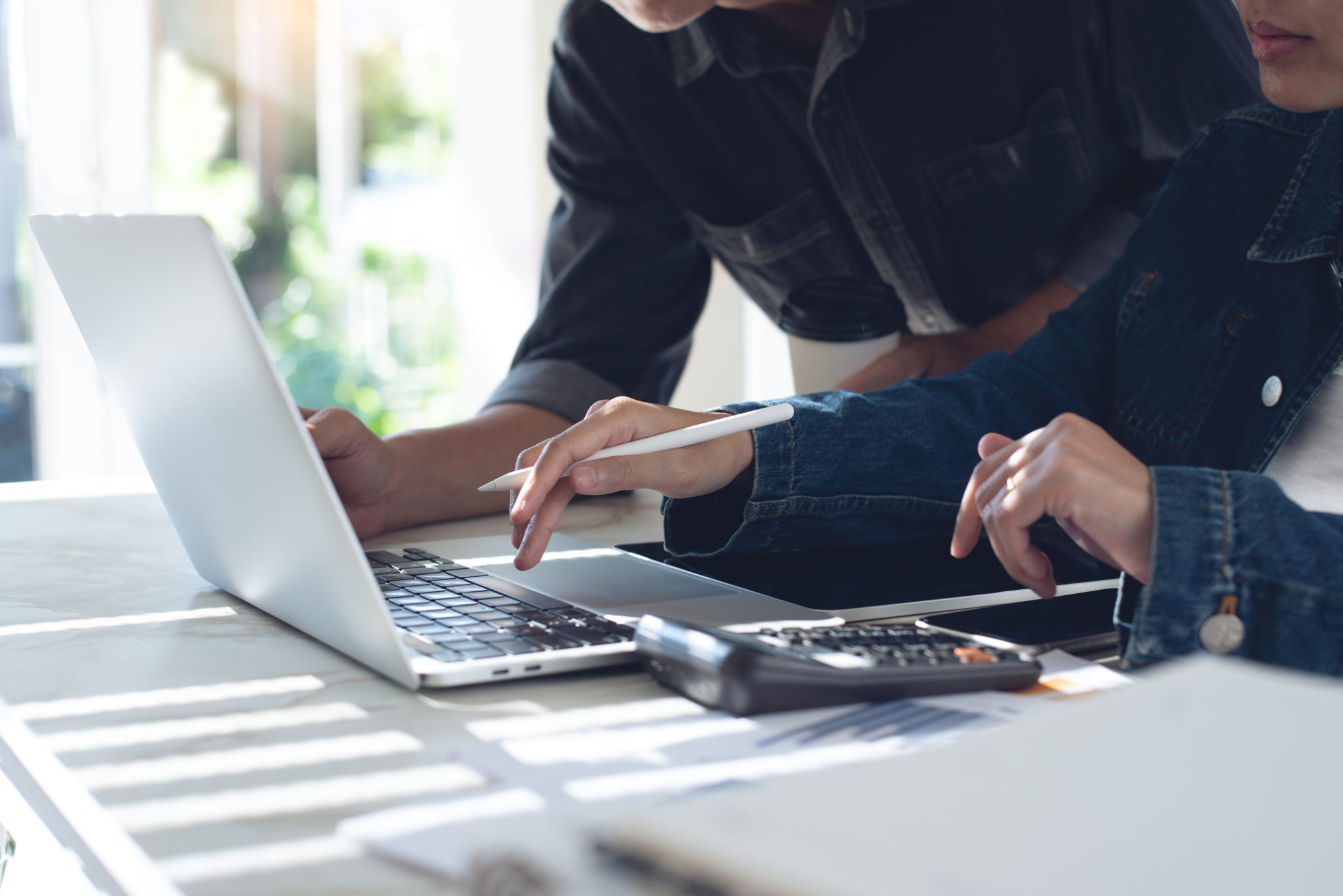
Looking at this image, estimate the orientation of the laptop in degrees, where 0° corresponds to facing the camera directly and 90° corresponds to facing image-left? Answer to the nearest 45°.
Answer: approximately 225°

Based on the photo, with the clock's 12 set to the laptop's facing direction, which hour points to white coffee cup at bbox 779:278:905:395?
The white coffee cup is roughly at 12 o'clock from the laptop.

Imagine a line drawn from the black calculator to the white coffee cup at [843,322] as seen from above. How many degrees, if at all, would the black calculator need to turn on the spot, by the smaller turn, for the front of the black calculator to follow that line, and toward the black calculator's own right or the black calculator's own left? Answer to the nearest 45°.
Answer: approximately 45° to the black calculator's own left

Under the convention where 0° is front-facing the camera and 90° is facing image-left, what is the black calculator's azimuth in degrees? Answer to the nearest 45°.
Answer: approximately 225°
